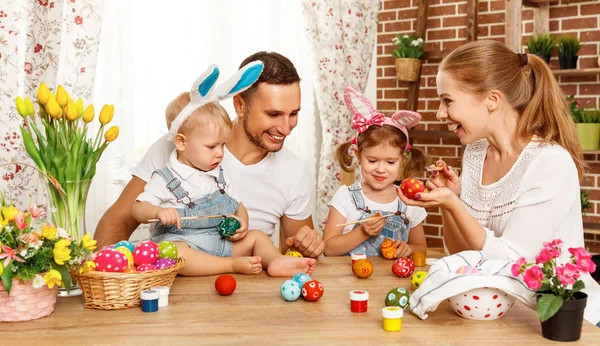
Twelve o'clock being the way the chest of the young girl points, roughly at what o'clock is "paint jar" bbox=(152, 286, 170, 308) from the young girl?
The paint jar is roughly at 1 o'clock from the young girl.

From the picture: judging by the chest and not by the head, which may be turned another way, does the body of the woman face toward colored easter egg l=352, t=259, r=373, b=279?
yes

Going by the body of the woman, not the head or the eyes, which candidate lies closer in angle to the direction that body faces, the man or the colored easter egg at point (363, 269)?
the colored easter egg

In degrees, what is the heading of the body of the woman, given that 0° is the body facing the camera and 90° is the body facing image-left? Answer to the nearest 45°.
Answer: approximately 45°

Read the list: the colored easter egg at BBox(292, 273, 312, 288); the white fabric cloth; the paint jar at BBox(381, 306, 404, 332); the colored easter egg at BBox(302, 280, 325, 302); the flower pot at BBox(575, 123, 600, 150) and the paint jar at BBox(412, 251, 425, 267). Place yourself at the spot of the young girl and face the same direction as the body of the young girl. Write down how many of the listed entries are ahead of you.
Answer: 5

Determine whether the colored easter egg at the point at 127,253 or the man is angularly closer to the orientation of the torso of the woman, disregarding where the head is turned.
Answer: the colored easter egg

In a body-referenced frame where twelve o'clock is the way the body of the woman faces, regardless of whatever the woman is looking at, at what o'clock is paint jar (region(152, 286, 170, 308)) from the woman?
The paint jar is roughly at 12 o'clock from the woman.

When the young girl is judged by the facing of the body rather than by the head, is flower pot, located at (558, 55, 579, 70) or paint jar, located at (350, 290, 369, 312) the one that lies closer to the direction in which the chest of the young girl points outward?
the paint jar

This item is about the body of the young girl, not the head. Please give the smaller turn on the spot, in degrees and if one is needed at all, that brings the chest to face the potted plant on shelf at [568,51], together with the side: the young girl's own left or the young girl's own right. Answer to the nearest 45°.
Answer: approximately 135° to the young girl's own left

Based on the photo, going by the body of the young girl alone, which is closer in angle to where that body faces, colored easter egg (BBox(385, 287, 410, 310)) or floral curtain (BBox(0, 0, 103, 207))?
the colored easter egg

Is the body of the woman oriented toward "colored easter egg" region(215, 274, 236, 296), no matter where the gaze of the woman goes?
yes
